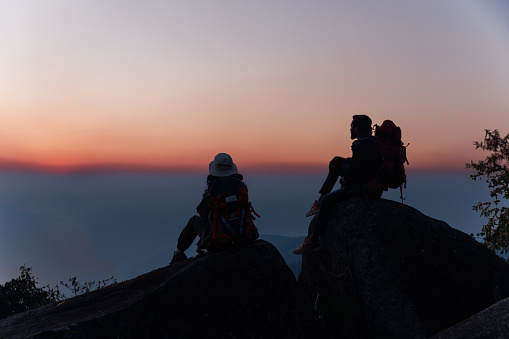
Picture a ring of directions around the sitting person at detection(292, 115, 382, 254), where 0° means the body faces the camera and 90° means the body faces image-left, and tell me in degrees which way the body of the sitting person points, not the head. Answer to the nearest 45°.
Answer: approximately 90°

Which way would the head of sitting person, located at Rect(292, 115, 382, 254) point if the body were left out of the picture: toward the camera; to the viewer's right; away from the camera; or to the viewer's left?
to the viewer's left

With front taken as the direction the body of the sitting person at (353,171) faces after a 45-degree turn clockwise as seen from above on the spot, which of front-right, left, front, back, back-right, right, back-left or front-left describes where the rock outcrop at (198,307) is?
left

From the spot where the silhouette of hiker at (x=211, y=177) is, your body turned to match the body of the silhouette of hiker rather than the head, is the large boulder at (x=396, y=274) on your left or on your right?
on your right

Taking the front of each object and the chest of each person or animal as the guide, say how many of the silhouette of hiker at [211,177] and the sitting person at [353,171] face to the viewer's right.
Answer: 0

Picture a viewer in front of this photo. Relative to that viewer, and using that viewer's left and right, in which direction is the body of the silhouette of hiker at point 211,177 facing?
facing away from the viewer and to the left of the viewer

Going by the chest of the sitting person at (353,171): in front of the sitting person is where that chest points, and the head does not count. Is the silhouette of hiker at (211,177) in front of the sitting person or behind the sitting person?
in front

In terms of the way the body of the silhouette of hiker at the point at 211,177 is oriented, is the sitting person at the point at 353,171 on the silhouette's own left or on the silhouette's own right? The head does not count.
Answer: on the silhouette's own right
